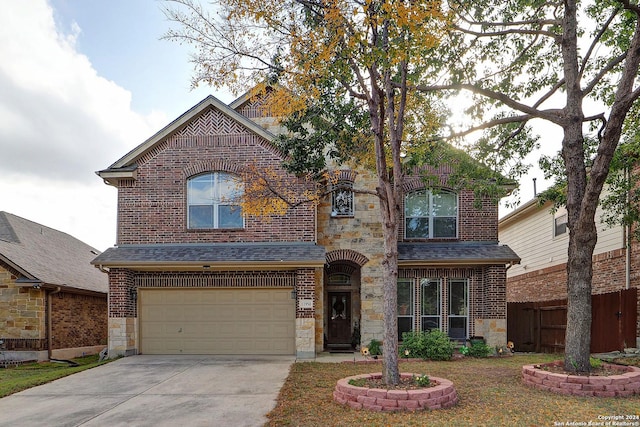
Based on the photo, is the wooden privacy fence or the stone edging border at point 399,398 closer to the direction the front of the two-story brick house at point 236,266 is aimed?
the stone edging border

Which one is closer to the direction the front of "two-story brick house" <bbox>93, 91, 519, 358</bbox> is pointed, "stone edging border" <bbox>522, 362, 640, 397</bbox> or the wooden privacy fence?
the stone edging border

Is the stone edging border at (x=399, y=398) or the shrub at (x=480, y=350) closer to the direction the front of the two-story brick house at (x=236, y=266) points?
the stone edging border

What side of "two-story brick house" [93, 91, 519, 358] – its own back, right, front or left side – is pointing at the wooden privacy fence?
left

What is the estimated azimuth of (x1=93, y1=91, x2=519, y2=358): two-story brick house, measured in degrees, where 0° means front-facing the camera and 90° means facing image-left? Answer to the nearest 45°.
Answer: approximately 0°

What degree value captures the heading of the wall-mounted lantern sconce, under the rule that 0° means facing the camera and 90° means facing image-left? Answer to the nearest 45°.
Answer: approximately 0°

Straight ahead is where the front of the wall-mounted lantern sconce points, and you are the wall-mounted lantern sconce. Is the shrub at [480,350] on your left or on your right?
on your left
